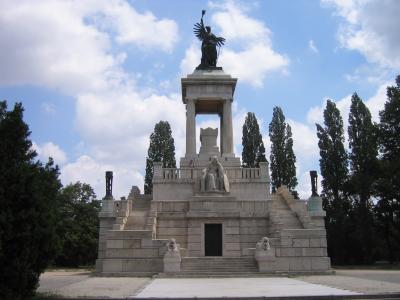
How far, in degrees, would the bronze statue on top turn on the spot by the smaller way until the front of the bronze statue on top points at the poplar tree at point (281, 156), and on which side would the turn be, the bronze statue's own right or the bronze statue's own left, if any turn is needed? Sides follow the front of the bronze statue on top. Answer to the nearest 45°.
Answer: approximately 135° to the bronze statue's own left

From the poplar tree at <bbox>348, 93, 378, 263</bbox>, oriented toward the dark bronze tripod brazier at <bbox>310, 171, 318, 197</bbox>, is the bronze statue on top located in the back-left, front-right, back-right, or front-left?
front-right

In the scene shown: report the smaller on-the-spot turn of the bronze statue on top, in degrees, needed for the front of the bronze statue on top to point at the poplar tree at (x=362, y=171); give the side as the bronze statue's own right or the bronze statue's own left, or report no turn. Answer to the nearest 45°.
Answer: approximately 135° to the bronze statue's own left

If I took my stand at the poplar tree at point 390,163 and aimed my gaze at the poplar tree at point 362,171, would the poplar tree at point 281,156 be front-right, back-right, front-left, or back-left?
front-left

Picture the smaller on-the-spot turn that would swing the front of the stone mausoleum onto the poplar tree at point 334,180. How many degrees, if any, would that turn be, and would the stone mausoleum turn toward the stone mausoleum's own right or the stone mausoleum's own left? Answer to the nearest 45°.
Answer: approximately 135° to the stone mausoleum's own left

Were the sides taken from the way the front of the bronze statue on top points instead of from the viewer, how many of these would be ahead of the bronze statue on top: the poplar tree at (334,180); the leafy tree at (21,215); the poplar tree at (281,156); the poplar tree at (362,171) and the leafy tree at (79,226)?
1

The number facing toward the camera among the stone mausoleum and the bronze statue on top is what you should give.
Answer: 2

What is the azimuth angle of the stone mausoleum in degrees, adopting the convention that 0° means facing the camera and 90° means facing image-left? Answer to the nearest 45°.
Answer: approximately 0°

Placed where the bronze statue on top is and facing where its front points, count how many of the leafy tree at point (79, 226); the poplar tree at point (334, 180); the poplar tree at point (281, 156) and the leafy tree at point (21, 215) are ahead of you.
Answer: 1

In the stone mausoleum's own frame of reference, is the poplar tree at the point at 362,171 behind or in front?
behind

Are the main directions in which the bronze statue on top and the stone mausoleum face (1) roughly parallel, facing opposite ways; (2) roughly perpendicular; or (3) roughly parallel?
roughly parallel

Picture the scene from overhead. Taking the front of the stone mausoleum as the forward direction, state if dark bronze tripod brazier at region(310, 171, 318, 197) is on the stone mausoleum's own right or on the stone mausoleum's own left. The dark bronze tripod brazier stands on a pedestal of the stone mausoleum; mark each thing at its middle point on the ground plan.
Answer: on the stone mausoleum's own left
